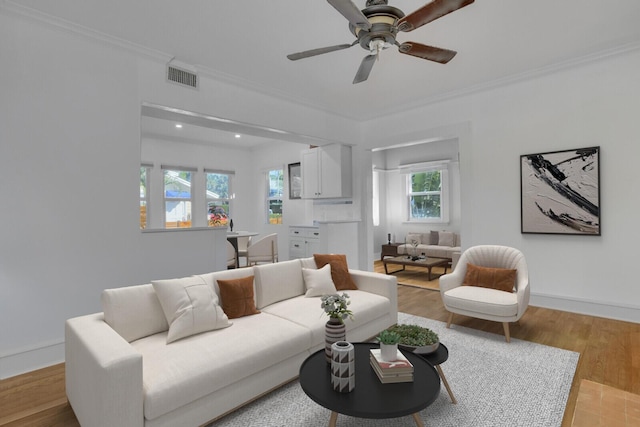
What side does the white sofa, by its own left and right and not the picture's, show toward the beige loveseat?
left

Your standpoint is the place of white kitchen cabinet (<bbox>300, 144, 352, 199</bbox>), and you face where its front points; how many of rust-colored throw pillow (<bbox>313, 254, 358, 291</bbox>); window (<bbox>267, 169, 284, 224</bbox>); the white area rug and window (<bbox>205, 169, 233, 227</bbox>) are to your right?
2

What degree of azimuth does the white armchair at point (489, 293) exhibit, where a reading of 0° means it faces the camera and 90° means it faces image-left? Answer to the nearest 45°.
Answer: approximately 45°

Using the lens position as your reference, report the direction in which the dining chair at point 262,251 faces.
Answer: facing away from the viewer and to the left of the viewer

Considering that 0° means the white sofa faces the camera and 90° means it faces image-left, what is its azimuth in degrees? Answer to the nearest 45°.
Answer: approximately 315°

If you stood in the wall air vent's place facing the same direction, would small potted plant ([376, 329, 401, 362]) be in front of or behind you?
in front

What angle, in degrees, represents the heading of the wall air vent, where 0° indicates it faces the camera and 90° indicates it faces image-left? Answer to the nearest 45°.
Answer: approximately 315°

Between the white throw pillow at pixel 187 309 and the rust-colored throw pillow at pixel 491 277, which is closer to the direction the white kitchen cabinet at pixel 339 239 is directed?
the white throw pillow
